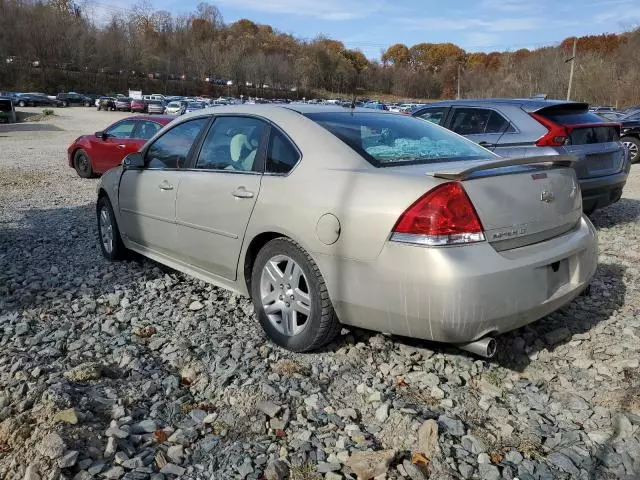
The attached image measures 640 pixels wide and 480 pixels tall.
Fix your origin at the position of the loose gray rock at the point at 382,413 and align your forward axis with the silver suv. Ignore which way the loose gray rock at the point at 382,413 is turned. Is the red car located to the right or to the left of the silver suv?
left

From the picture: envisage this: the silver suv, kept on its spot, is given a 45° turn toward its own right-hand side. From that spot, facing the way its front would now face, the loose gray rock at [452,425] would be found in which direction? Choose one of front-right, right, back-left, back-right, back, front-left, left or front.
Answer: back

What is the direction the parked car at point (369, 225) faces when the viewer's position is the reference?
facing away from the viewer and to the left of the viewer

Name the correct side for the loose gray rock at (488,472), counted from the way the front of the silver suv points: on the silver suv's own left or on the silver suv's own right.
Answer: on the silver suv's own left

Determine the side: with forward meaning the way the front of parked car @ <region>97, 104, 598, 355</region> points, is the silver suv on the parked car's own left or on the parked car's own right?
on the parked car's own right

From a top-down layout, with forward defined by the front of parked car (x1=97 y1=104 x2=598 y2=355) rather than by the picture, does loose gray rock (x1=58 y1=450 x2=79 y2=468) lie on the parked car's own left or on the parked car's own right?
on the parked car's own left

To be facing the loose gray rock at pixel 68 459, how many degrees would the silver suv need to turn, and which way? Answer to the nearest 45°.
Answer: approximately 135° to its left

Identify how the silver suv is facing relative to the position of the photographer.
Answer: facing away from the viewer and to the left of the viewer

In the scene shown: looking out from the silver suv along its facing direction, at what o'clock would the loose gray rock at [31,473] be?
The loose gray rock is roughly at 8 o'clock from the silver suv.

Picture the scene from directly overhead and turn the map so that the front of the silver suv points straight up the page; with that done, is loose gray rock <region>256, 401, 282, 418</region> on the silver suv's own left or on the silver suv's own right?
on the silver suv's own left

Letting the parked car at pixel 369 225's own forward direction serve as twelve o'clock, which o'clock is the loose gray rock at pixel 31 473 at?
The loose gray rock is roughly at 9 o'clock from the parked car.

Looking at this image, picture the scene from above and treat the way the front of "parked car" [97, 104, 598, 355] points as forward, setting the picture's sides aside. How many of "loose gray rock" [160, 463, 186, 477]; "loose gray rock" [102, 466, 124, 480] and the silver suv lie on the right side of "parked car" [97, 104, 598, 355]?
1

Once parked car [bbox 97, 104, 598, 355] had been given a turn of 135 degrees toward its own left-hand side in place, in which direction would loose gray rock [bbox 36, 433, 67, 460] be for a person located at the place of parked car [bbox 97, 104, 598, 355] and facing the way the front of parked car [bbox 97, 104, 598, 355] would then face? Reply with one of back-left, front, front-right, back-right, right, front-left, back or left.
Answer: front-right
